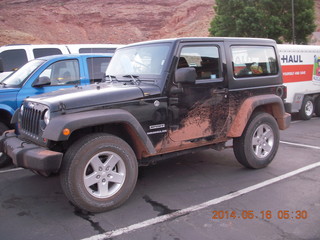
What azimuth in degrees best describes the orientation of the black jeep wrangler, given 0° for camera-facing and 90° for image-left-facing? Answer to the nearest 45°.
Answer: approximately 45°

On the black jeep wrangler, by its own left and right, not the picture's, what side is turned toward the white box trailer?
back

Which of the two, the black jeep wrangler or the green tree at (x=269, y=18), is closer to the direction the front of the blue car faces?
the black jeep wrangler

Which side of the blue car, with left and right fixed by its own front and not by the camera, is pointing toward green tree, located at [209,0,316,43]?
back
